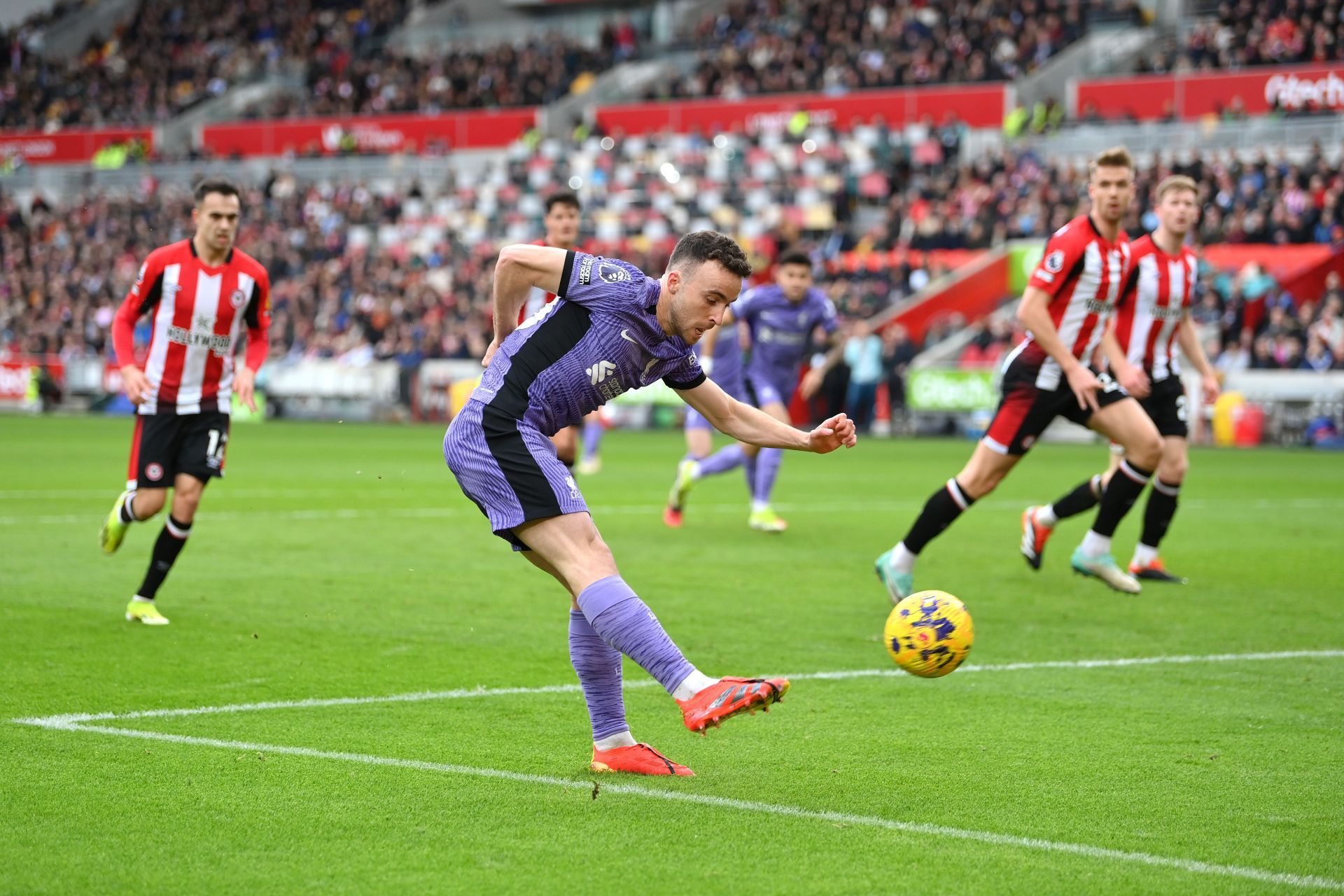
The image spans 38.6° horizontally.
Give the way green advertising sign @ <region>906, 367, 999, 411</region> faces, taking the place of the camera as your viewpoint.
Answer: facing the viewer

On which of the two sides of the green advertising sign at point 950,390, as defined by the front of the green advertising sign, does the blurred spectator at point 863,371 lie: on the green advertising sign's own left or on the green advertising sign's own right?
on the green advertising sign's own right

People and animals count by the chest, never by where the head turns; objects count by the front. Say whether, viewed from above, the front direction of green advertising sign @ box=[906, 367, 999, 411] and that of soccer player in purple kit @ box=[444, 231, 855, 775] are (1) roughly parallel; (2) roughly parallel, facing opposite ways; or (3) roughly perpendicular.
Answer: roughly perpendicular

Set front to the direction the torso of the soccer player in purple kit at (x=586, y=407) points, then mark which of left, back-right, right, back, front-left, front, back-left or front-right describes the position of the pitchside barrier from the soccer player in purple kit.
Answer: left

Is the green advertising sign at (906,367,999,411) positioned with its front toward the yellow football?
yes

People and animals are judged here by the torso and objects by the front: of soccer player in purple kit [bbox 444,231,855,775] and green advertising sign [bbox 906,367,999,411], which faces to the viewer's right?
the soccer player in purple kit

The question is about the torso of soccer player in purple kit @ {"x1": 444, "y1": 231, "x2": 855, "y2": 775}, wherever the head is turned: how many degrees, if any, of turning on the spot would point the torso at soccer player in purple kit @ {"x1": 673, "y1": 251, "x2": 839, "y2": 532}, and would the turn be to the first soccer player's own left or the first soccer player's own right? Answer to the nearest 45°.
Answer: approximately 90° to the first soccer player's own left

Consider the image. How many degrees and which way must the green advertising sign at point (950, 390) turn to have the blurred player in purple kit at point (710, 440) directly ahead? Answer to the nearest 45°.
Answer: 0° — it already faces them

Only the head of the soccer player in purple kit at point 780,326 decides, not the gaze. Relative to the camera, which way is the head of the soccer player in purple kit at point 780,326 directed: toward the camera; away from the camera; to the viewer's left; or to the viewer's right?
toward the camera

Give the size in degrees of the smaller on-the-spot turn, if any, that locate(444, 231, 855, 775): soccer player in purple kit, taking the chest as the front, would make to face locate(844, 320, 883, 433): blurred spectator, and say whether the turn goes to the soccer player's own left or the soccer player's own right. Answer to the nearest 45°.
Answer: approximately 90° to the soccer player's own left

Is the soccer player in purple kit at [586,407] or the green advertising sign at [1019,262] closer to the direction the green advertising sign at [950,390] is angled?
the soccer player in purple kit

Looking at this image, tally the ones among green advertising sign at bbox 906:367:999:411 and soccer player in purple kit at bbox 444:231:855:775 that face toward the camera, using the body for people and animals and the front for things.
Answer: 1

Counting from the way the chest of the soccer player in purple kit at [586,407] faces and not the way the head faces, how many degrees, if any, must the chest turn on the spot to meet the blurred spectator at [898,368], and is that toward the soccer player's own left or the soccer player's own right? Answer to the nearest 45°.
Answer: approximately 90° to the soccer player's own left

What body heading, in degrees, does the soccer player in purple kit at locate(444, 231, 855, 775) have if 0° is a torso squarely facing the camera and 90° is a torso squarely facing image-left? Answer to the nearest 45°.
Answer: approximately 270°

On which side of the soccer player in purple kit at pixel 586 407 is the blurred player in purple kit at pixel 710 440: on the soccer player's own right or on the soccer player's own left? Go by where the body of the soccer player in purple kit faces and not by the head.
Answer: on the soccer player's own left
